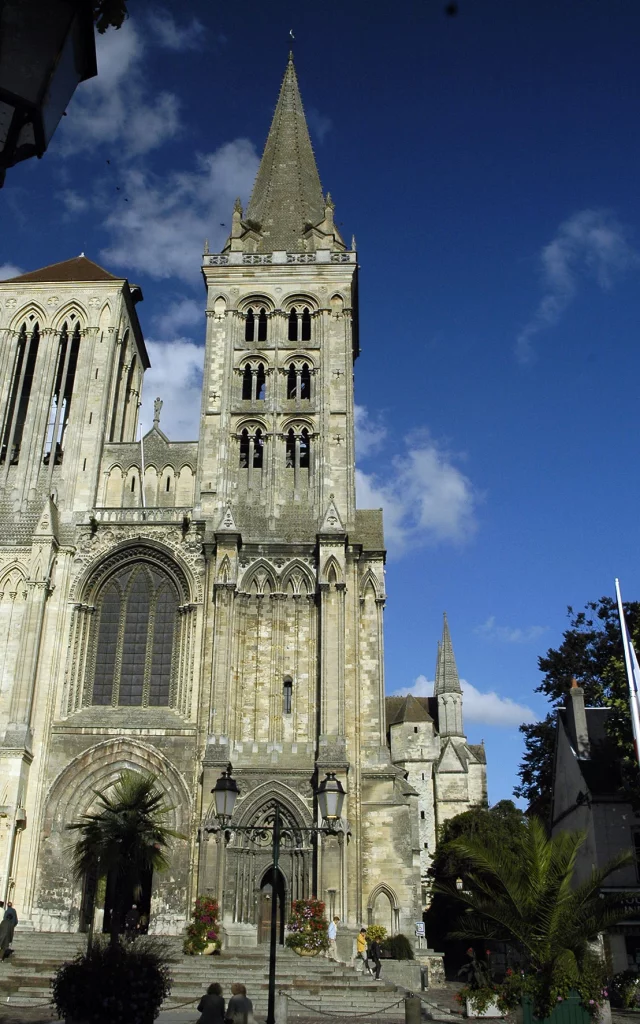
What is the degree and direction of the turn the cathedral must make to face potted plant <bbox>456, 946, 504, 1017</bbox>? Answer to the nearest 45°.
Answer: approximately 45° to its left

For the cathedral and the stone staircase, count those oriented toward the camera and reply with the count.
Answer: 2

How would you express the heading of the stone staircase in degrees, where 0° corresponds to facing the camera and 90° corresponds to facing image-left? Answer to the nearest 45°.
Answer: approximately 0°

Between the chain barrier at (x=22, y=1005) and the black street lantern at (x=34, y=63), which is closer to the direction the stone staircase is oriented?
the black street lantern

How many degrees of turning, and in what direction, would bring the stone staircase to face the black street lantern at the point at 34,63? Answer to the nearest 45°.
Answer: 0° — it already faces it

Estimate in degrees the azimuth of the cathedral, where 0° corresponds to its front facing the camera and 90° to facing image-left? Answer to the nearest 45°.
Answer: approximately 0°
